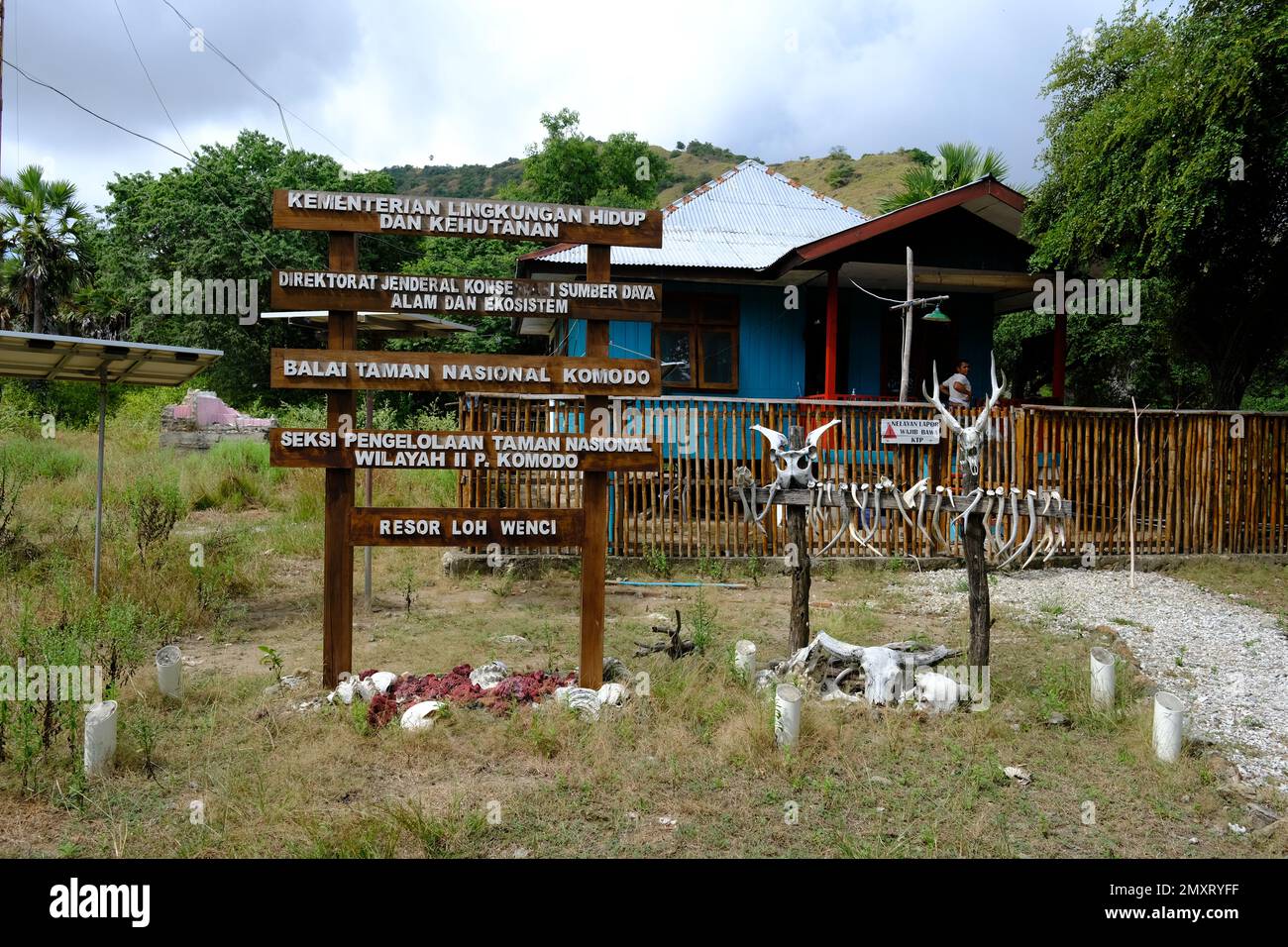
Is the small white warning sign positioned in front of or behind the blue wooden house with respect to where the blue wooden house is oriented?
in front

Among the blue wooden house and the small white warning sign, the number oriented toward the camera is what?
2

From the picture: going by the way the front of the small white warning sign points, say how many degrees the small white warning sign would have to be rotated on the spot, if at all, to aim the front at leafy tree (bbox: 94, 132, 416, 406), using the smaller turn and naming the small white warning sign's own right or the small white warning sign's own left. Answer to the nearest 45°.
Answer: approximately 135° to the small white warning sign's own right

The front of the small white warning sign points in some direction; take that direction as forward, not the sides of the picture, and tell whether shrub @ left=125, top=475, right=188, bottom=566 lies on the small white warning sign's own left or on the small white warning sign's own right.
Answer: on the small white warning sign's own right

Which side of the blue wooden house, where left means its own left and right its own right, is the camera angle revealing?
front

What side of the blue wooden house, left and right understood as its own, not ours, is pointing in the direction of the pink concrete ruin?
right

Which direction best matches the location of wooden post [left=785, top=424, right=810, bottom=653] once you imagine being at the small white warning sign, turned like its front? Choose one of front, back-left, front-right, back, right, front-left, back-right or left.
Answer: front

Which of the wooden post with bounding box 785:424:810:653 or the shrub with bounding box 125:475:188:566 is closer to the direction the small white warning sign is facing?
the wooden post

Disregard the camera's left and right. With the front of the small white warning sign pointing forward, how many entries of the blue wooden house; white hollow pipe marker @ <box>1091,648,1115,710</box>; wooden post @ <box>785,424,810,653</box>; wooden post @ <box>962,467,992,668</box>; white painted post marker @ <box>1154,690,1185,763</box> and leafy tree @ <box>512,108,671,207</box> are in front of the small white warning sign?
4

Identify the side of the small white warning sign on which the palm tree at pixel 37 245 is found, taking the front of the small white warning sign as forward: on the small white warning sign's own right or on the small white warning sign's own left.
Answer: on the small white warning sign's own right

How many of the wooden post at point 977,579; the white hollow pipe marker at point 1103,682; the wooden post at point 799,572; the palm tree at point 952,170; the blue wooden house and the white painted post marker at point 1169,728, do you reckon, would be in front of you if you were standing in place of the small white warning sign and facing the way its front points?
4

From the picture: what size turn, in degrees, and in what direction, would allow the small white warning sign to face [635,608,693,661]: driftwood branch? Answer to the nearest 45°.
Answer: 0° — it already faces it

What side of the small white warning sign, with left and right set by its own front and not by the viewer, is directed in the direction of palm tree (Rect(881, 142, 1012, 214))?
back

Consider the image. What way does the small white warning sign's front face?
toward the camera

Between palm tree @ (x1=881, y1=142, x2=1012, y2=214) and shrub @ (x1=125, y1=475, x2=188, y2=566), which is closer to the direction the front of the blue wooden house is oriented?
the shrub

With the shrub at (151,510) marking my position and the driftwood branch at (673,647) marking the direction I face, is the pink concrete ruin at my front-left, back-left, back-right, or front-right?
back-left

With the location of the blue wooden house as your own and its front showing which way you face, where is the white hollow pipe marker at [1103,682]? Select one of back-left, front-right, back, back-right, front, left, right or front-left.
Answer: front
